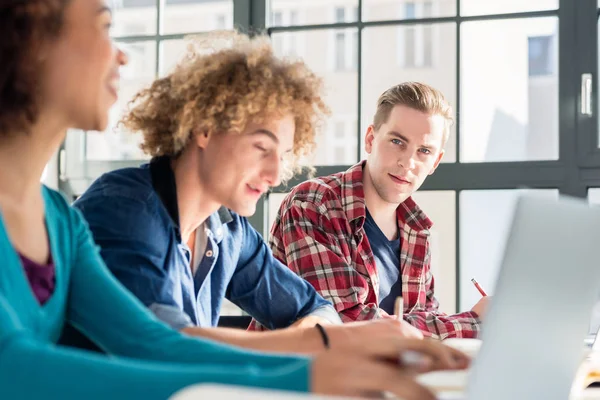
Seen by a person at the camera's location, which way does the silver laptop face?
facing away from the viewer and to the left of the viewer

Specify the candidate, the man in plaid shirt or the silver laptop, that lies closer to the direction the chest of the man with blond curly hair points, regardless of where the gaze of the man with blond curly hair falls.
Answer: the silver laptop

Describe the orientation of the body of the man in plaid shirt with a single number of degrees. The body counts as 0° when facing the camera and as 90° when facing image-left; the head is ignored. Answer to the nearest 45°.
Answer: approximately 315°

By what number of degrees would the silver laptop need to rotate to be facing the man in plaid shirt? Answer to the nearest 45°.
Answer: approximately 45° to its right

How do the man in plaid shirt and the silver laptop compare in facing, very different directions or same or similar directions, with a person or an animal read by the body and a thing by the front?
very different directions

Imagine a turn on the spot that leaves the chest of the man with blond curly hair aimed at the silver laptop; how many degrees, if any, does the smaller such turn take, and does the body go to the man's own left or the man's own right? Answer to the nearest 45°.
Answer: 0° — they already face it

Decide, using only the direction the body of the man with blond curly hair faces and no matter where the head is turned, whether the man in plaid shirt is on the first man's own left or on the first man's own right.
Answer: on the first man's own left

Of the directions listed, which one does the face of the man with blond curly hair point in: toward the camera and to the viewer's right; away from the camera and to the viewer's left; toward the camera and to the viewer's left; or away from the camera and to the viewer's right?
toward the camera and to the viewer's right
